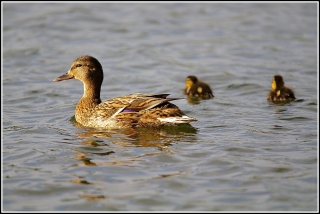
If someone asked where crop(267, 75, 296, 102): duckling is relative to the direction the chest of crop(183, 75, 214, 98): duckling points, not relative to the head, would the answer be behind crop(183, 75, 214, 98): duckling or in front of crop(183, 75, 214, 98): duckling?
behind

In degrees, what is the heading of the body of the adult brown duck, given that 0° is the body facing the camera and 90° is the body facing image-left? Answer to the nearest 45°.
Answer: approximately 90°

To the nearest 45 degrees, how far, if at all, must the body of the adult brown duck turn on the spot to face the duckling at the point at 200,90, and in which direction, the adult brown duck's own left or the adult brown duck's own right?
approximately 135° to the adult brown duck's own right

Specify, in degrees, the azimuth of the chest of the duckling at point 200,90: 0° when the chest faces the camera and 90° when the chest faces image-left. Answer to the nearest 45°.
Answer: approximately 90°

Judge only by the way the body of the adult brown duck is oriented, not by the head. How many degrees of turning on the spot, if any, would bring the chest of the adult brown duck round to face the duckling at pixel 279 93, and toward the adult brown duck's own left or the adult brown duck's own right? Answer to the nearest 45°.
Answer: approximately 135° to the adult brown duck's own right

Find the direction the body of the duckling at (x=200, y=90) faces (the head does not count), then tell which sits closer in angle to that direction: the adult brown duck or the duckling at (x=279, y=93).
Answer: the adult brown duck

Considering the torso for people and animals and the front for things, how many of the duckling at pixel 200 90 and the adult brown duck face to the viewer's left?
2
